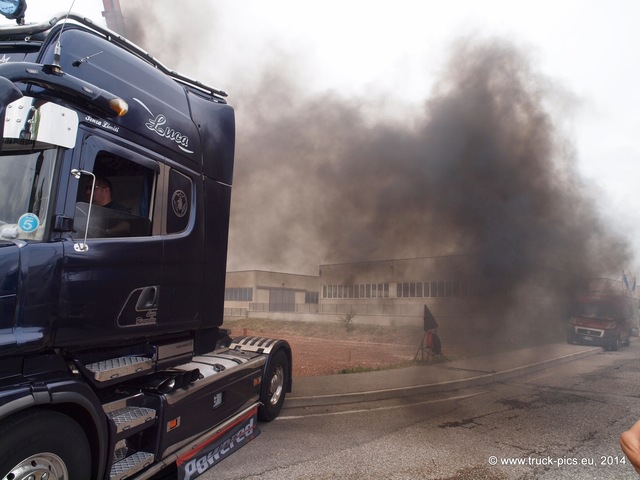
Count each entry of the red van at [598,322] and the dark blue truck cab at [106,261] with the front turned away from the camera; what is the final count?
0

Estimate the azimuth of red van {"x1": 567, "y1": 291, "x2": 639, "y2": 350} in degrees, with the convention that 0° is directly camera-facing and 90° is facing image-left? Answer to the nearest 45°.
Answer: approximately 45°

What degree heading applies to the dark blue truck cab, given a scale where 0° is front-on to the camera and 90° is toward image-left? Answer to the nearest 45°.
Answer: approximately 45°
